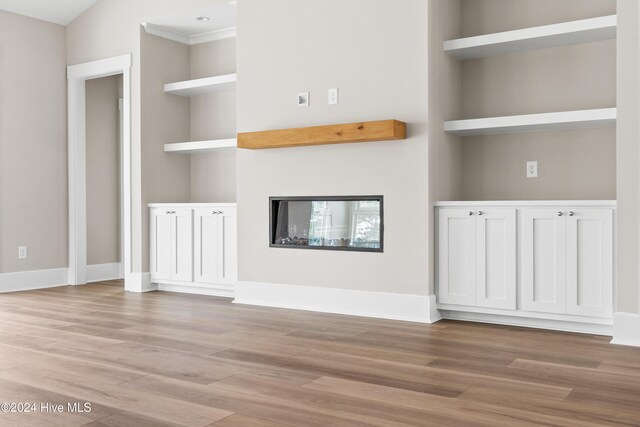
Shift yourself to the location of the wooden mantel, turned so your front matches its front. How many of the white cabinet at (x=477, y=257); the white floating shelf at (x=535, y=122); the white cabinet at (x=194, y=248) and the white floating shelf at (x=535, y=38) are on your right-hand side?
1

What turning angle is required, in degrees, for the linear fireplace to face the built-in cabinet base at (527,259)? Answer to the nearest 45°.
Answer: approximately 90° to its left

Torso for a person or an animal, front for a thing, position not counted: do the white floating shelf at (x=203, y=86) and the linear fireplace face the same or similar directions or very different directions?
same or similar directions

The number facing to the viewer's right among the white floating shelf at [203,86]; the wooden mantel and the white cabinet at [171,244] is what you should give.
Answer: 0

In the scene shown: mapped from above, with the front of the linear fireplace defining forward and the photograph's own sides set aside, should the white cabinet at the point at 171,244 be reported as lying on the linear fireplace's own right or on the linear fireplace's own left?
on the linear fireplace's own right

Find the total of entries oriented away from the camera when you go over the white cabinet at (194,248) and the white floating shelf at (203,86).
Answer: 0

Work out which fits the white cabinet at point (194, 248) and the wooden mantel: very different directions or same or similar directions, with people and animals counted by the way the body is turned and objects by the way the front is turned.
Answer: same or similar directions

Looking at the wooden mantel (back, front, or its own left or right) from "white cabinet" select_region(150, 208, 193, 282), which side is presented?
right

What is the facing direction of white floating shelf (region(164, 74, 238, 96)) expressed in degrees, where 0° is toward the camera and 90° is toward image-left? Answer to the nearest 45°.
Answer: approximately 45°

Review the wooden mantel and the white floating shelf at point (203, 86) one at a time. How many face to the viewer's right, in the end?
0

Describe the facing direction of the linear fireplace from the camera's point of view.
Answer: facing the viewer and to the left of the viewer

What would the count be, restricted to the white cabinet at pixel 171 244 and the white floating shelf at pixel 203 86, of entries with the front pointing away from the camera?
0

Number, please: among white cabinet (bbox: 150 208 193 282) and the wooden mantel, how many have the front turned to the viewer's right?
0

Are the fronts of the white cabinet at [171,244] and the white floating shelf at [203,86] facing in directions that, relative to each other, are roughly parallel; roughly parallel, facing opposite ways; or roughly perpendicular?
roughly parallel

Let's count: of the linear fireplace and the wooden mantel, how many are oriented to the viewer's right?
0

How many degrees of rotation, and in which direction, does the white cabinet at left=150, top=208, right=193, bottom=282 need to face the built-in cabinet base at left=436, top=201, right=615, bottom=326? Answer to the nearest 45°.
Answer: approximately 90° to its left

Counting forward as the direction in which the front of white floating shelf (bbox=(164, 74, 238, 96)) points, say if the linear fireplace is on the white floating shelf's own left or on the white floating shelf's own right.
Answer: on the white floating shelf's own left

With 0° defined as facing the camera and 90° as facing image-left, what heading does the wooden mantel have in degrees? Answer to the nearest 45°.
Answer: approximately 45°

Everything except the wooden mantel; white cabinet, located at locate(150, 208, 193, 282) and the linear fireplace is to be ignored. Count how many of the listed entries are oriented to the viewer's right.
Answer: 0

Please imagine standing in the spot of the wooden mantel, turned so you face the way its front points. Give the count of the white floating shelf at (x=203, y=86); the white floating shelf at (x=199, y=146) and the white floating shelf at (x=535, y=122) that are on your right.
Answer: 2

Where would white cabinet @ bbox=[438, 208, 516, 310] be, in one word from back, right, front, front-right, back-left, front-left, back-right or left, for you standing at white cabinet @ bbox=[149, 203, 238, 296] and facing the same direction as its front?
left
